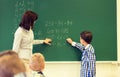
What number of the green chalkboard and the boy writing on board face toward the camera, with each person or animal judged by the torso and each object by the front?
1

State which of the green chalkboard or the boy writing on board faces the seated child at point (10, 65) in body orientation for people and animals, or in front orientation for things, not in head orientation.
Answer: the green chalkboard

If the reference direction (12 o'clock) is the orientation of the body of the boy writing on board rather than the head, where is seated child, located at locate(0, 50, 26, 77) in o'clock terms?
The seated child is roughly at 8 o'clock from the boy writing on board.

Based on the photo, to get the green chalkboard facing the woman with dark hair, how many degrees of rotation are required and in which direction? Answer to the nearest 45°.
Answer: approximately 45° to its right

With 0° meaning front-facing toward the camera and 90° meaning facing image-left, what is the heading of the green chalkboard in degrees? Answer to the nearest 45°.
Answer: approximately 0°

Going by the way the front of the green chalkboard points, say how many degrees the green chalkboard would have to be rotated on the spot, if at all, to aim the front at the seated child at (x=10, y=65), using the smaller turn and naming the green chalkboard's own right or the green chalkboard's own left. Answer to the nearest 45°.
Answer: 0° — it already faces them

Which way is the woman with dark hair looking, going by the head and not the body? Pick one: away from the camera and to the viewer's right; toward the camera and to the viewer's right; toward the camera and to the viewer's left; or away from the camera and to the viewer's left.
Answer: away from the camera and to the viewer's right

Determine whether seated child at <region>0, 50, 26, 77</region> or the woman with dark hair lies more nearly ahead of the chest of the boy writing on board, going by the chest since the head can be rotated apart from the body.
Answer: the woman with dark hair

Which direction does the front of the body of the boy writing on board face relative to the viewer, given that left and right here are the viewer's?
facing away from the viewer and to the left of the viewer
